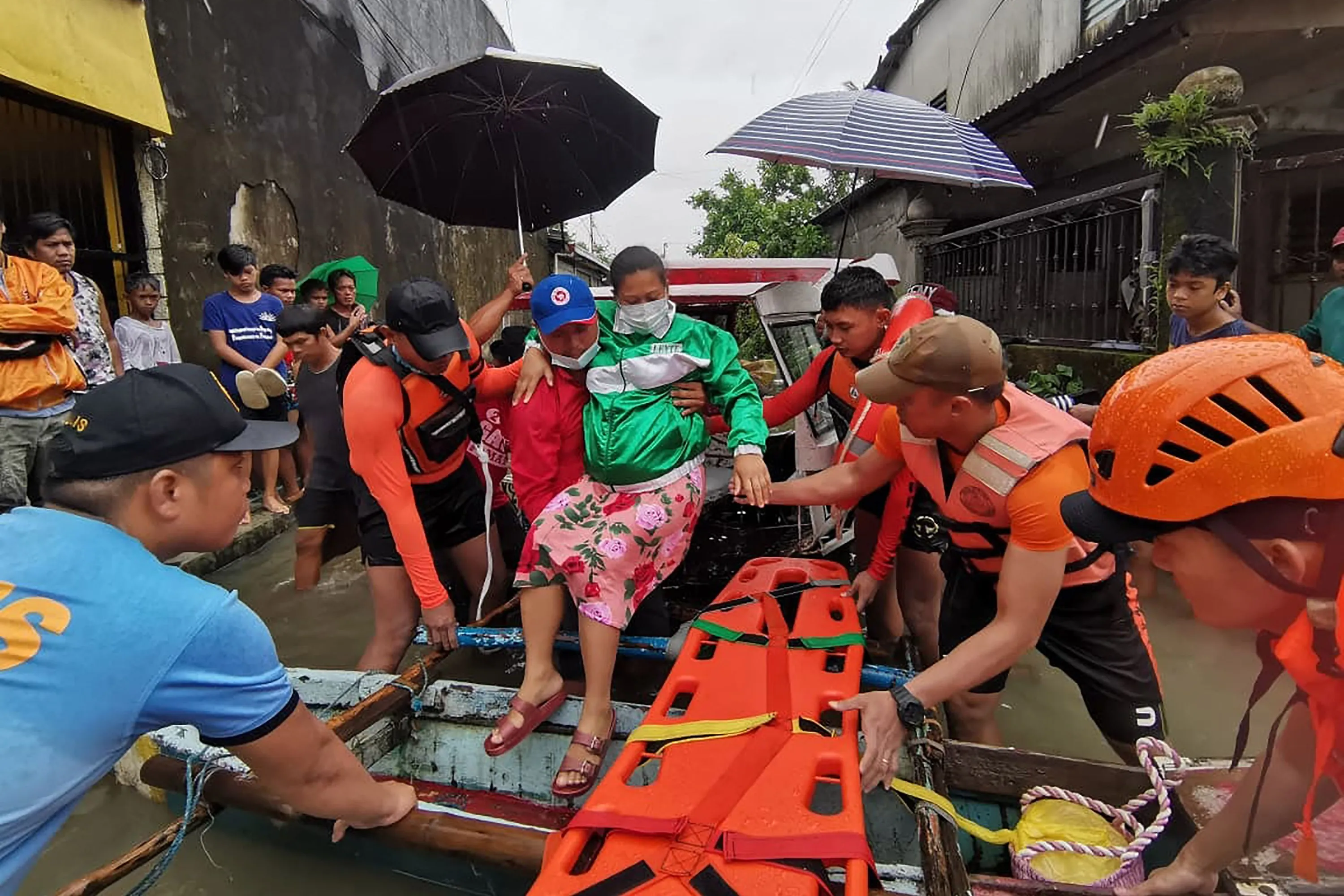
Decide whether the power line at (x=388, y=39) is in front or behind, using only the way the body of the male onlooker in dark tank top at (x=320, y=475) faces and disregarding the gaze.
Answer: behind

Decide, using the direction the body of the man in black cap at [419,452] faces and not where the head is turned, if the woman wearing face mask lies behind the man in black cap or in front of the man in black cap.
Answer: in front

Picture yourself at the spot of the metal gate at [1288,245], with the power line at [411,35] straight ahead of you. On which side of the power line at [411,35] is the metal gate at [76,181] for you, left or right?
left

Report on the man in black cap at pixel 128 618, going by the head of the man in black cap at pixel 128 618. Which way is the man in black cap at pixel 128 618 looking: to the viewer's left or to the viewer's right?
to the viewer's right

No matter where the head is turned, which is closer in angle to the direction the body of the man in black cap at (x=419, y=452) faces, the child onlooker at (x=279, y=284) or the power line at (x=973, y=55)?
the power line

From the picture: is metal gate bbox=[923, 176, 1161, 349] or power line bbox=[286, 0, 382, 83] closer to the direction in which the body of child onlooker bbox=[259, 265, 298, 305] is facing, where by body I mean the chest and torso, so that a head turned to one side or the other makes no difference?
the metal gate

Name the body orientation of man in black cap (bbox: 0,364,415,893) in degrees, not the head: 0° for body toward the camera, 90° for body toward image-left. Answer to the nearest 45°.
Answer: approximately 225°
